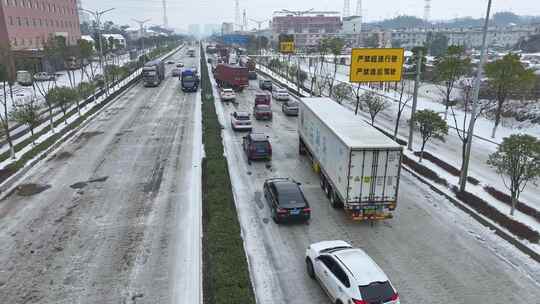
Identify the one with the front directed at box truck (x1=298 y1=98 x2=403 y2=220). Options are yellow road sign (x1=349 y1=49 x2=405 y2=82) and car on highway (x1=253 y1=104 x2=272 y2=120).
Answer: the yellow road sign

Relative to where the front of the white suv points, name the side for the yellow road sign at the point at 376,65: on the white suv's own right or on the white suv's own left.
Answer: on the white suv's own right

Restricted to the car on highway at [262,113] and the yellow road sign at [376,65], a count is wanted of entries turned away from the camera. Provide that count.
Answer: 1

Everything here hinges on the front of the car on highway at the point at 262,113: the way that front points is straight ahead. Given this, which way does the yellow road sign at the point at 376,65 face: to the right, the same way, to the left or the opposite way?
the opposite way

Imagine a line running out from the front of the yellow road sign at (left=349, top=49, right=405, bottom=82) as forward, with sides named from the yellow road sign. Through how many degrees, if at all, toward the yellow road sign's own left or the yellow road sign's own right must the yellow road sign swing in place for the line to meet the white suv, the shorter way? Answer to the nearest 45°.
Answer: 0° — it already faces it

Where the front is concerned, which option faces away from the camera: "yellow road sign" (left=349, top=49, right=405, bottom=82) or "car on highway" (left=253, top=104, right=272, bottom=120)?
the car on highway

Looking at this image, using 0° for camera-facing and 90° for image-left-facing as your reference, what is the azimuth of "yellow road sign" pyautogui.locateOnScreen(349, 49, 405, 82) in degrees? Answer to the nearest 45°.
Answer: approximately 0°

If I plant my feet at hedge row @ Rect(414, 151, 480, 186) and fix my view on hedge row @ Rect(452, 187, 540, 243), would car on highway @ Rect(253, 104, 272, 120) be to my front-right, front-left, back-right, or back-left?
back-right

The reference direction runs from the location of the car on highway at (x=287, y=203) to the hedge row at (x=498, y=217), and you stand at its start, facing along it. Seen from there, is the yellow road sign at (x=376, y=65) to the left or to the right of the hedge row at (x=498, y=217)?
left

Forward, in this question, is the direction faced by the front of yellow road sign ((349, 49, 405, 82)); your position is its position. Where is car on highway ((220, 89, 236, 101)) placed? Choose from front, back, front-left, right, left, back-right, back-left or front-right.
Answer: back-right

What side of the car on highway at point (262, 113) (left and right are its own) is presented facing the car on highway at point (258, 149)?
back

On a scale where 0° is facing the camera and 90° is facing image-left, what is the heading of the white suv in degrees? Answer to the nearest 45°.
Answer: approximately 135°

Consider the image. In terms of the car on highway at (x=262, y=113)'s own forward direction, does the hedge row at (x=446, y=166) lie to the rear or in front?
to the rear

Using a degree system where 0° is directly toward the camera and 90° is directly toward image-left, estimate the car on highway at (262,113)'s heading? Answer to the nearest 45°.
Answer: approximately 180°

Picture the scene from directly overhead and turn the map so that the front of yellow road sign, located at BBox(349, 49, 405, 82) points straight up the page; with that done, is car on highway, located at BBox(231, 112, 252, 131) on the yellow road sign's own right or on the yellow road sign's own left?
on the yellow road sign's own right

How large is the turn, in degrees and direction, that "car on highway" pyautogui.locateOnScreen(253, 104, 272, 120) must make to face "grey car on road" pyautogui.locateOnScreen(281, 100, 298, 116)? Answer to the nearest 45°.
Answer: approximately 45° to its right
